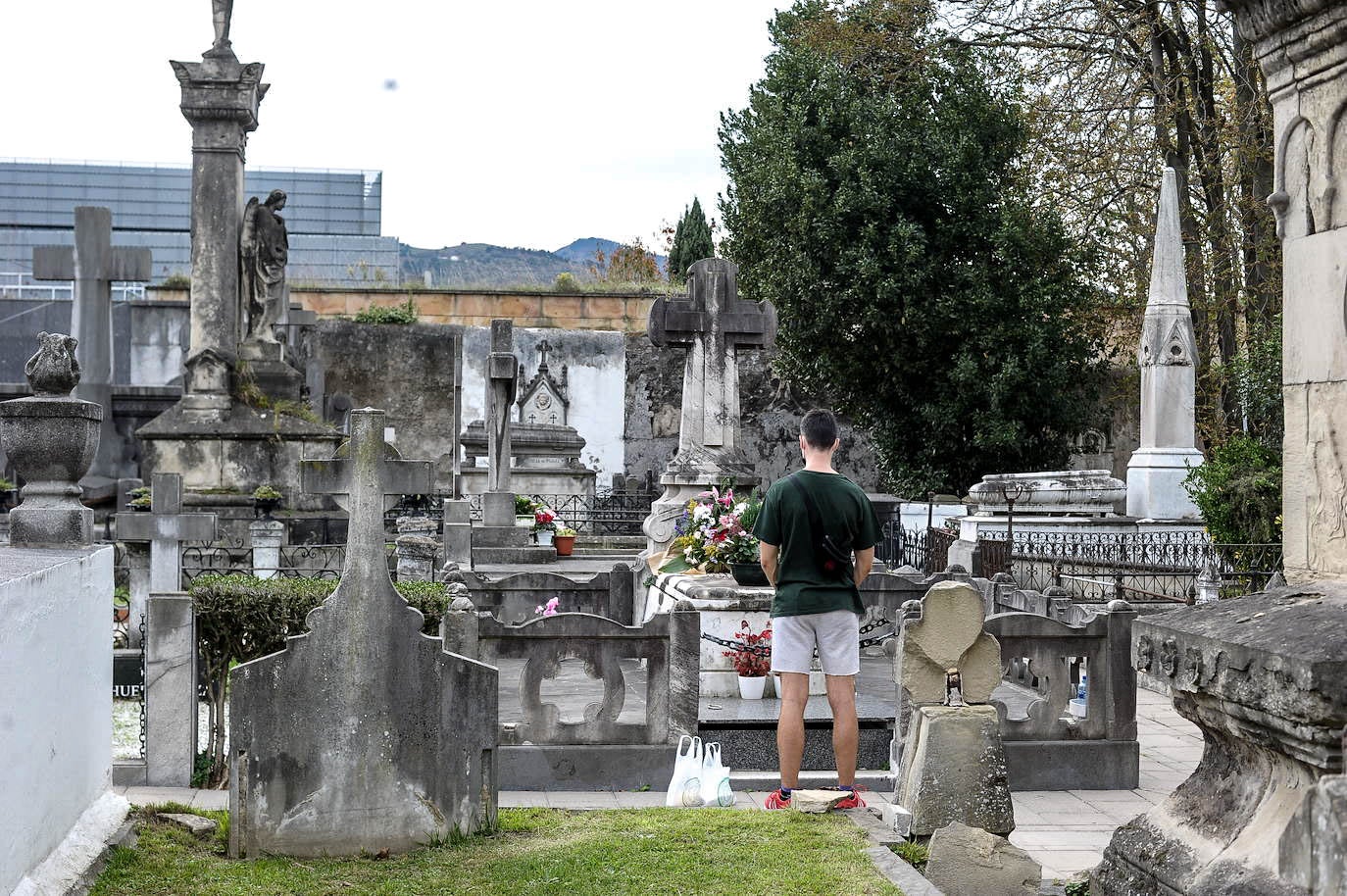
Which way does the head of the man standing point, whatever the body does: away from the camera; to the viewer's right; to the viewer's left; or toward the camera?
away from the camera

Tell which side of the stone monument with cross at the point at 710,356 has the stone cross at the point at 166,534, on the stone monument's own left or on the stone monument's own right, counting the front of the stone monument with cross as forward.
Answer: on the stone monument's own right

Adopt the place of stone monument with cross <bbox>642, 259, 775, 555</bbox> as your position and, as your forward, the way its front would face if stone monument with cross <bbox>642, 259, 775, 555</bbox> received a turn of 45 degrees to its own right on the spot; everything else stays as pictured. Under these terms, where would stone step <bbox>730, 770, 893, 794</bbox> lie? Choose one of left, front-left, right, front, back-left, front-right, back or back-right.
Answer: front-left

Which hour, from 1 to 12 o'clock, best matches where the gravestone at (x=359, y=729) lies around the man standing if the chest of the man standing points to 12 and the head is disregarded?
The gravestone is roughly at 8 o'clock from the man standing.

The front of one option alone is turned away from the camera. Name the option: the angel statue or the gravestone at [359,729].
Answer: the gravestone

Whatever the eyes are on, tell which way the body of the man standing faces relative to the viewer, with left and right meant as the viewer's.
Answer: facing away from the viewer

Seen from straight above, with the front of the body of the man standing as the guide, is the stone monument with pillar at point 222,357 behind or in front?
in front

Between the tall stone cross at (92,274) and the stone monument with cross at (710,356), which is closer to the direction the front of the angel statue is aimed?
the stone monument with cross

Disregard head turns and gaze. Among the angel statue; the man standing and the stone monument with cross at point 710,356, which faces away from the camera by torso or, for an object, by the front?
the man standing

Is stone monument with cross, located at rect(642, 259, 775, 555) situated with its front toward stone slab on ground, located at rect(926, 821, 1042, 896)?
yes

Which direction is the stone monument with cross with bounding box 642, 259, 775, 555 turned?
toward the camera
